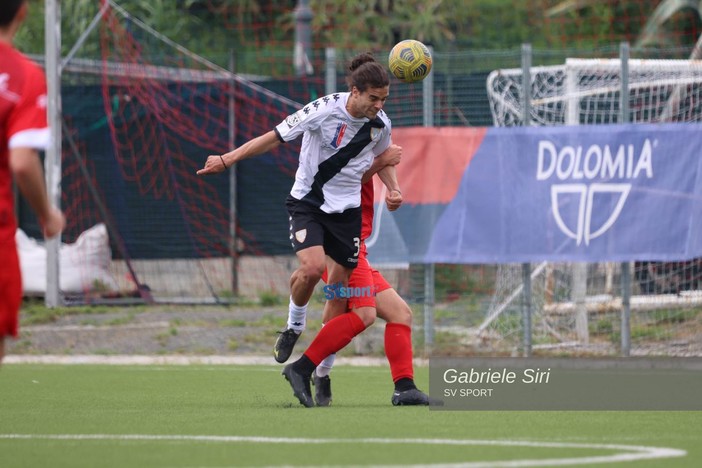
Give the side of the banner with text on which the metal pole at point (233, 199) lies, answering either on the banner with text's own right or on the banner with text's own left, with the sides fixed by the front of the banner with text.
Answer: on the banner with text's own right

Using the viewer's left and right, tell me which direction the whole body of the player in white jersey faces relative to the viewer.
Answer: facing the viewer and to the right of the viewer

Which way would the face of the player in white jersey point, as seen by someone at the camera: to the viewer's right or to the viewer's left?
to the viewer's right

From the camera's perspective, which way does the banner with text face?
toward the camera

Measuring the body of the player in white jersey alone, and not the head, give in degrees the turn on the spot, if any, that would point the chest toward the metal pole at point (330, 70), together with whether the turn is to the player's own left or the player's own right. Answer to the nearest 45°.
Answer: approximately 135° to the player's own left

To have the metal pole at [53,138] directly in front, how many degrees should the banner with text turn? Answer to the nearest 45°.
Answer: approximately 90° to its right

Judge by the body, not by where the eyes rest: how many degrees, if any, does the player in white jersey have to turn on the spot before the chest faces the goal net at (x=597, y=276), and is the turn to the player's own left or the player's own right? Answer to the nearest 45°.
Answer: approximately 90° to the player's own left

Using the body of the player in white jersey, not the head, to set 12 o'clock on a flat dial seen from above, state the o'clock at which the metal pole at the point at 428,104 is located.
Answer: The metal pole is roughly at 8 o'clock from the player in white jersey.

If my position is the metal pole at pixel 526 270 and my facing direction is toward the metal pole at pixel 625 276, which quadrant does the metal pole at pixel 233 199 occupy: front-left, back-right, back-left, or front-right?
back-left
